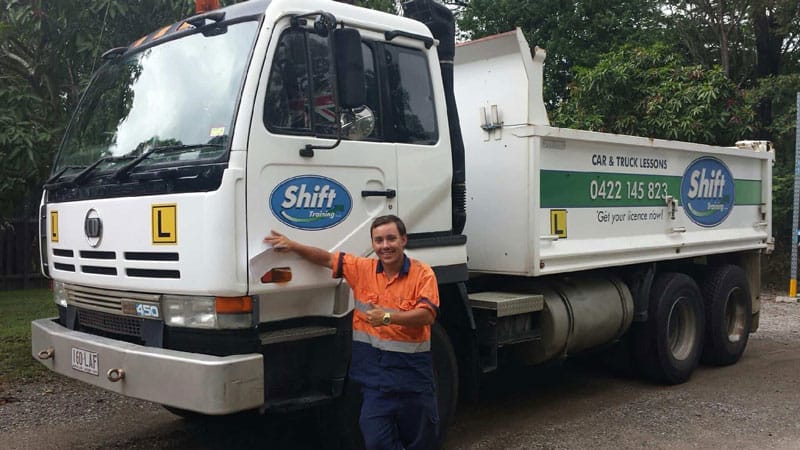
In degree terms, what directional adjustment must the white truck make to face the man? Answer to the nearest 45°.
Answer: approximately 90° to its left

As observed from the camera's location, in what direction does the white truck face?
facing the viewer and to the left of the viewer

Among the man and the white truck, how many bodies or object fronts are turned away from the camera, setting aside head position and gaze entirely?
0

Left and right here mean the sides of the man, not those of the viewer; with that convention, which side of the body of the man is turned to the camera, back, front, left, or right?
front
